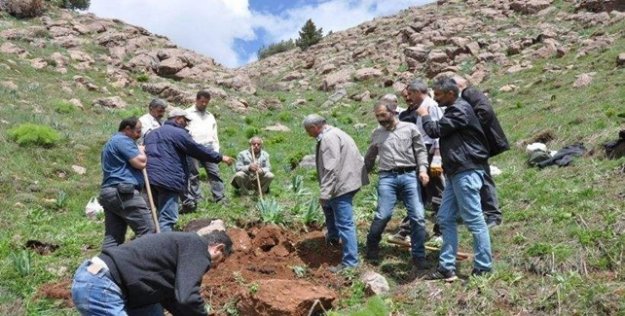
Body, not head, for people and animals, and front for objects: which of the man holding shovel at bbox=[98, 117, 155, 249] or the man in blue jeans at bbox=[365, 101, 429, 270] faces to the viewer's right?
the man holding shovel

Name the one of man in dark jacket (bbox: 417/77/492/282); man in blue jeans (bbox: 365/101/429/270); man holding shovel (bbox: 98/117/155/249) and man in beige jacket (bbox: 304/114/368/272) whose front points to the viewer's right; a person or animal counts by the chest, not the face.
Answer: the man holding shovel

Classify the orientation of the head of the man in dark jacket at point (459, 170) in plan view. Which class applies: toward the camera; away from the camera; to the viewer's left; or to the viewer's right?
to the viewer's left

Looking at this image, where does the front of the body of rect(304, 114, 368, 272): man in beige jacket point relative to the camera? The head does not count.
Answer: to the viewer's left

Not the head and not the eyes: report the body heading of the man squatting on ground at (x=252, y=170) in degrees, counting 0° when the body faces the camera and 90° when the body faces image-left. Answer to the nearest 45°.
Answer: approximately 0°

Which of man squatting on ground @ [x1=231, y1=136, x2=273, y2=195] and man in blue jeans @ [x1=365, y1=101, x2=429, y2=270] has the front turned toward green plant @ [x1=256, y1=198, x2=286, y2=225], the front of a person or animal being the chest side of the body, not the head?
the man squatting on ground

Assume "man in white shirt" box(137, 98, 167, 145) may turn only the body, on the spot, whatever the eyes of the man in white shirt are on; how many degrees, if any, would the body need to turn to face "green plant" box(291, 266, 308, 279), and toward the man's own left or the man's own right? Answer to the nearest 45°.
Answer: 0° — they already face it

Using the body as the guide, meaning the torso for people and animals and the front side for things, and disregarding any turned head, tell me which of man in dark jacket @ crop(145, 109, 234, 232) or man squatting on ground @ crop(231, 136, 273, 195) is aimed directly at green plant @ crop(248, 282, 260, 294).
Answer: the man squatting on ground

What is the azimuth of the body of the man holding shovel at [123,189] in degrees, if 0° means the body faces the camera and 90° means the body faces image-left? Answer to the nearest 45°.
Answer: approximately 270°

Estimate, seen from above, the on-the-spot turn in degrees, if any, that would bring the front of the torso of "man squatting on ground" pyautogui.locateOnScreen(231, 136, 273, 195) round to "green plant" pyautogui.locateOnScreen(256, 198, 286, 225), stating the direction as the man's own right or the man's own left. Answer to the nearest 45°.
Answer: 0° — they already face it

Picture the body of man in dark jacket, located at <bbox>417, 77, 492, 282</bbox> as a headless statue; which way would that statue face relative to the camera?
to the viewer's left

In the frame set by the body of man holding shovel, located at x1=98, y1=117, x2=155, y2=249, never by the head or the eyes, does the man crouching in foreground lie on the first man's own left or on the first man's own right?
on the first man's own right

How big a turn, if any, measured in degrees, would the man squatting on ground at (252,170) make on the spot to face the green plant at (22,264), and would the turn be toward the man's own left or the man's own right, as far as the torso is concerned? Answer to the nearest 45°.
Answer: approximately 45° to the man's own right
